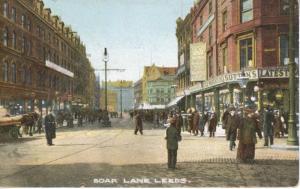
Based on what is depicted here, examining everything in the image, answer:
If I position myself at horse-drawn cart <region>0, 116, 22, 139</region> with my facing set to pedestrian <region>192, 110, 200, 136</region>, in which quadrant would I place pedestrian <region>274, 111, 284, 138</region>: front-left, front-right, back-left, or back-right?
front-right

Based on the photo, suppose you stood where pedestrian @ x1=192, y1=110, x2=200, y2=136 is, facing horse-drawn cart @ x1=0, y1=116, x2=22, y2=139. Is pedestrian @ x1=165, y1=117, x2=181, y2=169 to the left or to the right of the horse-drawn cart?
left

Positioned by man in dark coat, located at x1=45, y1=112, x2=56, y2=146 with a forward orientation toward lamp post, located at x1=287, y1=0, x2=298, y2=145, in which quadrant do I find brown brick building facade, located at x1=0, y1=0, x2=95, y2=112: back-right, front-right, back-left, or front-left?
back-left

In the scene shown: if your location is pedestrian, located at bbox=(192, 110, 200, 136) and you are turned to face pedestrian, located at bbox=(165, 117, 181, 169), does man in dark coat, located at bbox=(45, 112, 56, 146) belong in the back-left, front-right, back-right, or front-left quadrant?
front-right
